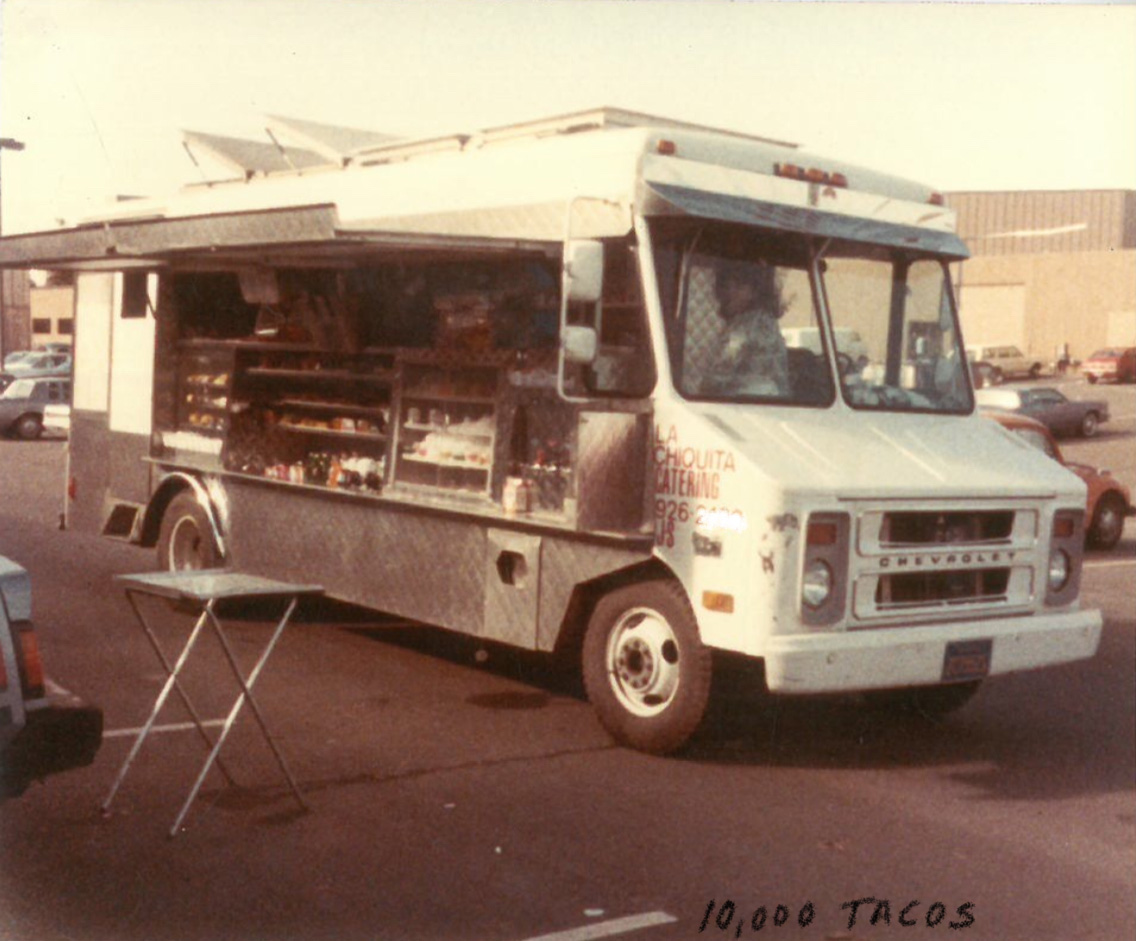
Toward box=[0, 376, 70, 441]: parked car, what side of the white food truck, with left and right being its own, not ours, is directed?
back

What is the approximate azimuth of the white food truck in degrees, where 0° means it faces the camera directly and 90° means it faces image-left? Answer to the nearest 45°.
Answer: approximately 315°

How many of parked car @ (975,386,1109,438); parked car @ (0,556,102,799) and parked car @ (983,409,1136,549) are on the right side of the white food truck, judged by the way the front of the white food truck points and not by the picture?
1

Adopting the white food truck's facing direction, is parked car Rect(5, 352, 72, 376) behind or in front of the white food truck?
behind

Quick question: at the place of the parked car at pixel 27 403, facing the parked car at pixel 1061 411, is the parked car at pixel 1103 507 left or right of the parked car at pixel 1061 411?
right

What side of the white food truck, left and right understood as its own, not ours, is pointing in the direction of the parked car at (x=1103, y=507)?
left

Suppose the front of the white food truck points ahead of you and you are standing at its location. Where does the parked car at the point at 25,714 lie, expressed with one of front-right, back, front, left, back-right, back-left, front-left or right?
right
